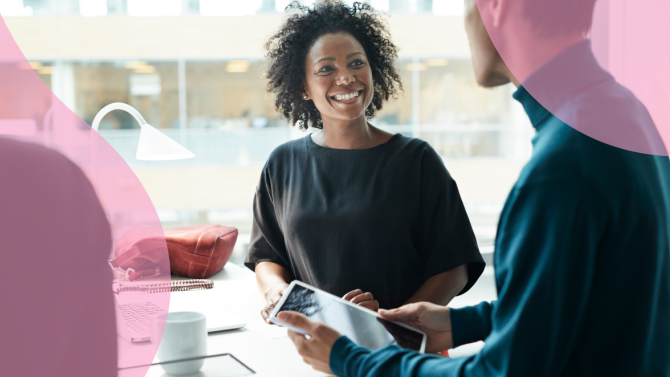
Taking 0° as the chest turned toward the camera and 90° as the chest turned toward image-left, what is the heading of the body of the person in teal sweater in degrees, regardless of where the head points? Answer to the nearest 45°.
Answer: approximately 135°

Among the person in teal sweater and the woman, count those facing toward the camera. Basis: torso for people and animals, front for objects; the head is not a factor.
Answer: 1

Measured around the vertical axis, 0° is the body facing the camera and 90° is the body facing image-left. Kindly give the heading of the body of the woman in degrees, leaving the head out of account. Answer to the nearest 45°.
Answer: approximately 0°

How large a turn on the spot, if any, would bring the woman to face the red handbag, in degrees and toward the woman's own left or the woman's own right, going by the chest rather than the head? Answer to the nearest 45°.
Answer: approximately 135° to the woman's own right

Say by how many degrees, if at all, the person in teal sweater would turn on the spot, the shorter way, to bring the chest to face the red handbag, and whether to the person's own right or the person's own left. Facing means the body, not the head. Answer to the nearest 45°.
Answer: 0° — they already face it
